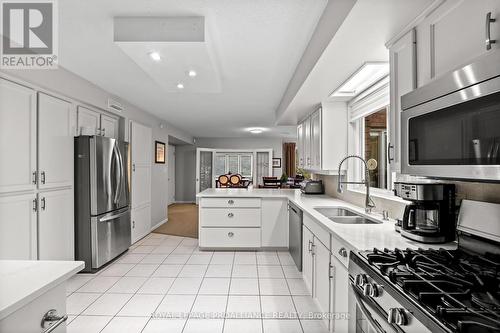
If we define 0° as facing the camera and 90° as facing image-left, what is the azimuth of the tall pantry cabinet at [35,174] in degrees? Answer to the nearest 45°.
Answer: approximately 315°

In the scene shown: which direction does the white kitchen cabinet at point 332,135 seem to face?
to the viewer's left

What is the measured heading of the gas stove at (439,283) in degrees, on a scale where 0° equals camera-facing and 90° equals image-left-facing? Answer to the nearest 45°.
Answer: approximately 45°

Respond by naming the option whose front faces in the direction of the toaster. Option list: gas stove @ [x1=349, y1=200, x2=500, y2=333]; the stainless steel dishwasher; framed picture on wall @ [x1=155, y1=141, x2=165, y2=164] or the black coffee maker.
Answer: the framed picture on wall

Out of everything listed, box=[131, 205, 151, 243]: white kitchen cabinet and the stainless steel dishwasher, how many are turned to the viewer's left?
1

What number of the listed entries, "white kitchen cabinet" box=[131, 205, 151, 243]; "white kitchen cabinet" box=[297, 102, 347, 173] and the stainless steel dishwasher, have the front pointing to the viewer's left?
2

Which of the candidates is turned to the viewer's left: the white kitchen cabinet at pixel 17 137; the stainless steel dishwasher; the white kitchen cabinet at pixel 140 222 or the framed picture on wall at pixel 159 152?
the stainless steel dishwasher

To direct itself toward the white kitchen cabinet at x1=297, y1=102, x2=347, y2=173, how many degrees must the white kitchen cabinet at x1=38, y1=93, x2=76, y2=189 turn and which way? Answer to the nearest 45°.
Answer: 0° — it already faces it

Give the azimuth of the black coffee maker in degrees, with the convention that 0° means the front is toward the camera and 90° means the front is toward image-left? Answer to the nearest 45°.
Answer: approximately 45°

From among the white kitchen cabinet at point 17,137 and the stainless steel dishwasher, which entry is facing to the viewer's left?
the stainless steel dishwasher

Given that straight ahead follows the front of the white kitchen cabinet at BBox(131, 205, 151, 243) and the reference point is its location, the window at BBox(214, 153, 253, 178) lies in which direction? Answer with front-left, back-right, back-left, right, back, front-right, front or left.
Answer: left

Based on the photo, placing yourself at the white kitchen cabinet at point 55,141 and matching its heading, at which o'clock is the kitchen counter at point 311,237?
The kitchen counter is roughly at 12 o'clock from the white kitchen cabinet.

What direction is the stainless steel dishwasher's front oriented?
to the viewer's left

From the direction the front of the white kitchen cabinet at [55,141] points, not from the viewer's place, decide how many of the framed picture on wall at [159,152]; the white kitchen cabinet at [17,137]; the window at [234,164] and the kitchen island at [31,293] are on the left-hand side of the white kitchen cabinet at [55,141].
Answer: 2

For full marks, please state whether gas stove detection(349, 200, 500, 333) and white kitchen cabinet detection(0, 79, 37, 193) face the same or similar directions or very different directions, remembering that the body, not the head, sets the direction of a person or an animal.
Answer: very different directions

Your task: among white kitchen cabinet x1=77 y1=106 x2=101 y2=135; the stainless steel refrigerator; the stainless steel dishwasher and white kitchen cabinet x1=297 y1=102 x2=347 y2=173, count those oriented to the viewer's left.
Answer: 2

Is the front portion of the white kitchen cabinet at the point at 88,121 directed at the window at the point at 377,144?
yes
